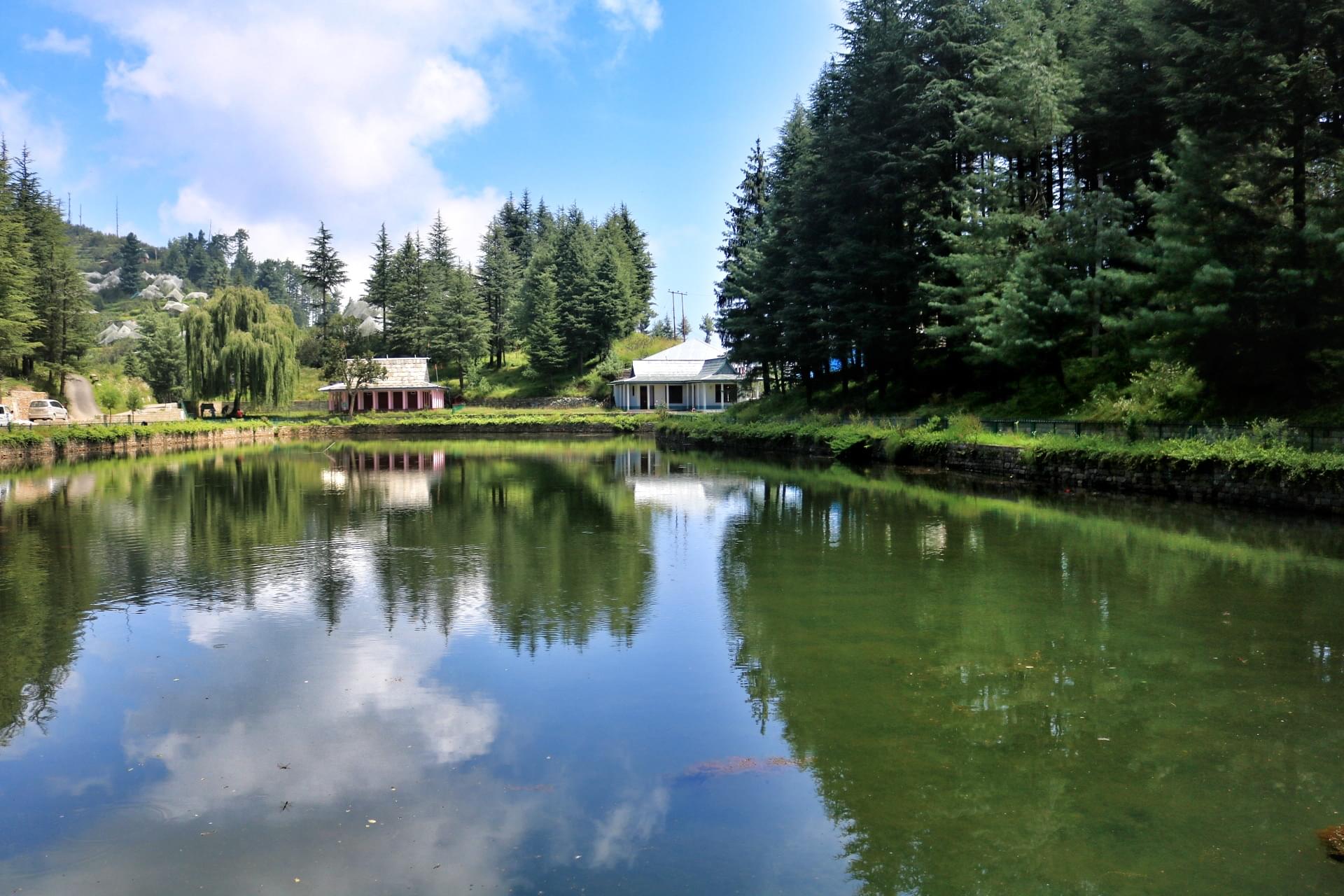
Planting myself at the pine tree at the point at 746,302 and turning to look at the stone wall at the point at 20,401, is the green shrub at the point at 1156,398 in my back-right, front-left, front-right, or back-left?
back-left

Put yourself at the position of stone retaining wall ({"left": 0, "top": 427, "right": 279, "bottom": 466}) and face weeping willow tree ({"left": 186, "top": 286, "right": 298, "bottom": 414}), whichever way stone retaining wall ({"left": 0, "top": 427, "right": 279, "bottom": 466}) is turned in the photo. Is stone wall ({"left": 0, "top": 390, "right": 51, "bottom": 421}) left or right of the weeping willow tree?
left
